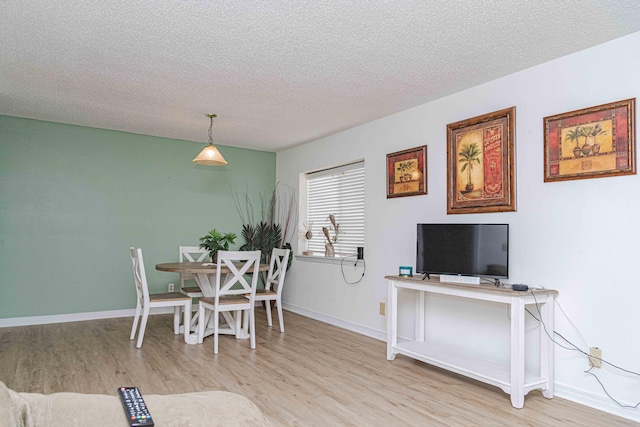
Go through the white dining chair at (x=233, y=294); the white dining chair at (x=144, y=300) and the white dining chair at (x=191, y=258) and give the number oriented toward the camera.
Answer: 1

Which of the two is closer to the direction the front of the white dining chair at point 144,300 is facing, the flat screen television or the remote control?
the flat screen television

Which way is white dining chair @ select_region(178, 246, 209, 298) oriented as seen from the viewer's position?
toward the camera

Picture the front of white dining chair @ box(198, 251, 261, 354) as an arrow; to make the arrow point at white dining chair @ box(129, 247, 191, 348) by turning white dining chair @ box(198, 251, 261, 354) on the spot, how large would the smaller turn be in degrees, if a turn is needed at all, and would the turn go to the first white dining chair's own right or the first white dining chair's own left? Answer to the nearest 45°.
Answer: approximately 45° to the first white dining chair's own left

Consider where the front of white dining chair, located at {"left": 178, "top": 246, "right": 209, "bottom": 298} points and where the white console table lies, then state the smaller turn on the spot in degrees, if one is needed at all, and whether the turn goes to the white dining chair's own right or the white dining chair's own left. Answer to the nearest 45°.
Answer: approximately 45° to the white dining chair's own left

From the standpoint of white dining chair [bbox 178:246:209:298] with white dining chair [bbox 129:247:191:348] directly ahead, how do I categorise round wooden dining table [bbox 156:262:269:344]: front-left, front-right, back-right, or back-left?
front-left

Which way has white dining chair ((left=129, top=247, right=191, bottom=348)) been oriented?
to the viewer's right

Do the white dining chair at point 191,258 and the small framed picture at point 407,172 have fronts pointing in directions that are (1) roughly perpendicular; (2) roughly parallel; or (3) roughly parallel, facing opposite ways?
roughly perpendicular

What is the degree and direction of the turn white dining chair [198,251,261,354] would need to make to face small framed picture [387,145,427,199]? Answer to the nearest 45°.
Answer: approximately 135° to its right

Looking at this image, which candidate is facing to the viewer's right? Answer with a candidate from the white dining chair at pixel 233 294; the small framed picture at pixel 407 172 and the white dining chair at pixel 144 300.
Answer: the white dining chair at pixel 144 300

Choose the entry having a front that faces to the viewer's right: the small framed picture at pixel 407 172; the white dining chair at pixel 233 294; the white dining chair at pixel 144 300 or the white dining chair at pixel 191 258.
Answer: the white dining chair at pixel 144 300

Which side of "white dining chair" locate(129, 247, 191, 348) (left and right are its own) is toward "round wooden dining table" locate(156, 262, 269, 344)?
front

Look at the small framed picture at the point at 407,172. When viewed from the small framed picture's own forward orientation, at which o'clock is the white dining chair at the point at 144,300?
The white dining chair is roughly at 1 o'clock from the small framed picture.

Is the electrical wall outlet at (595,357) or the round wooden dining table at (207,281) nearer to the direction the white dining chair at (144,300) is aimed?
the round wooden dining table

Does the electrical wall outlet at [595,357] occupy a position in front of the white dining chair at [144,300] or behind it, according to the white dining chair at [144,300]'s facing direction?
in front

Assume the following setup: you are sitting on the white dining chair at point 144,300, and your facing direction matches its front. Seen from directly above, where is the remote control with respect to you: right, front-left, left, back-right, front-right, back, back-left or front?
right

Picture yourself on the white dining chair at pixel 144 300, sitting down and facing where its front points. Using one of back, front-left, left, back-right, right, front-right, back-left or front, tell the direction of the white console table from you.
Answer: front-right

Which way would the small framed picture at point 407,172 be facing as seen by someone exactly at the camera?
facing the viewer and to the left of the viewer

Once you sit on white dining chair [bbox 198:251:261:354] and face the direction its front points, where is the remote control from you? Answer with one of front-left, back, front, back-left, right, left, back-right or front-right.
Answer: back-left

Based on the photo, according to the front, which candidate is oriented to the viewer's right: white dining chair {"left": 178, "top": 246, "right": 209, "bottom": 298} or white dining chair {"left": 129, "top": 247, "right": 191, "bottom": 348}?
white dining chair {"left": 129, "top": 247, "right": 191, "bottom": 348}
